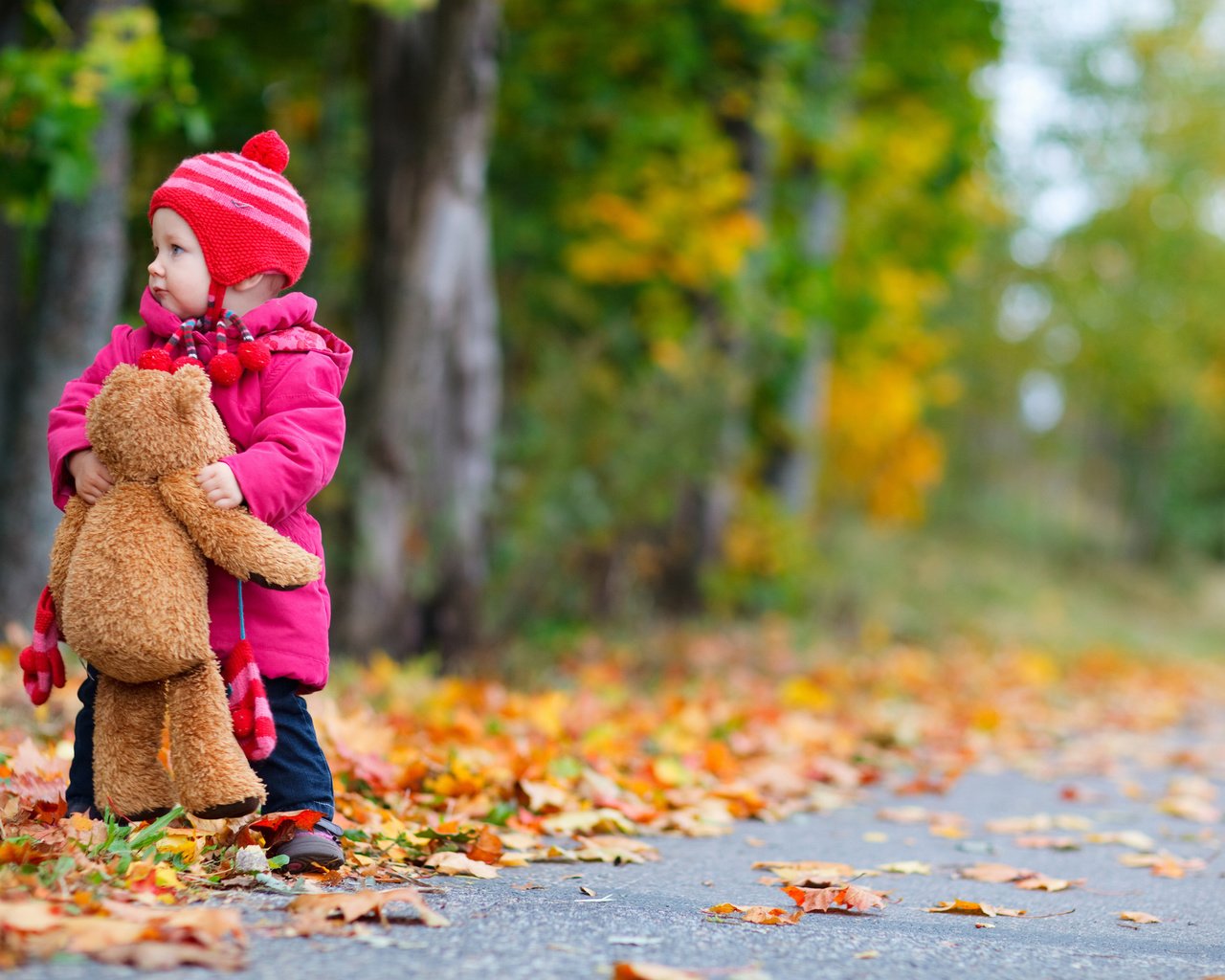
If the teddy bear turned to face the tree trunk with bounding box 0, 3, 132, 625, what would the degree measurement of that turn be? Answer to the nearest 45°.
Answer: approximately 45° to its left

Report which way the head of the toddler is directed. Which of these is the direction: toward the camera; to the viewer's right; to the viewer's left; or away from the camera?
to the viewer's left

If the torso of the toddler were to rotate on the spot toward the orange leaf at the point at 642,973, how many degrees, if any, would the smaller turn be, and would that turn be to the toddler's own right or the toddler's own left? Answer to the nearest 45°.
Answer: approximately 90° to the toddler's own left

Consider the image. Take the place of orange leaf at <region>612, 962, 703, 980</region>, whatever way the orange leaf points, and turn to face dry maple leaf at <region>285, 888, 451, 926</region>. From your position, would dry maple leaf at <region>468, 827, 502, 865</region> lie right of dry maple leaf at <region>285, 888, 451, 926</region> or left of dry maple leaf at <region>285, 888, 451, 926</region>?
right

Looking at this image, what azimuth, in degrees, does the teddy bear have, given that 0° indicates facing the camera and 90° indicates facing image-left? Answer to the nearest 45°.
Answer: approximately 225°

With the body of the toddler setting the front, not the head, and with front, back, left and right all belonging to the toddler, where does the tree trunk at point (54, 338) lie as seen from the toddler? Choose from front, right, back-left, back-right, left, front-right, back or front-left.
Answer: back-right

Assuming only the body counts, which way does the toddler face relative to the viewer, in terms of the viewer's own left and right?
facing the viewer and to the left of the viewer

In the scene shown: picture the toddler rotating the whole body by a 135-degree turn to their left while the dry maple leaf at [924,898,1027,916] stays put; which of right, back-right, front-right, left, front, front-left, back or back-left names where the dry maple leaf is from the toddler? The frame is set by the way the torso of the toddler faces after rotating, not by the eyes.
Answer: front

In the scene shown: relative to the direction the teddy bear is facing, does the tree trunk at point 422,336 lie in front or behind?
in front
